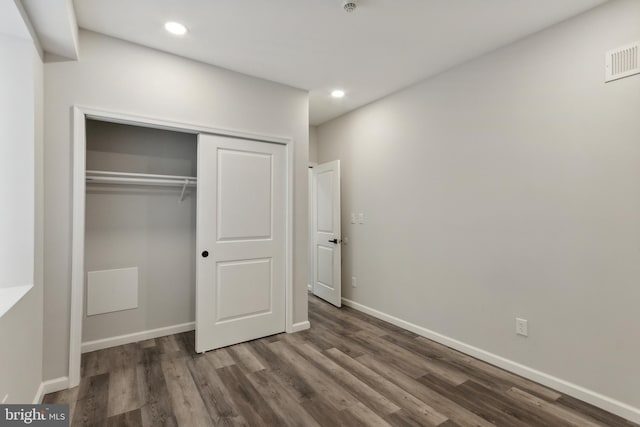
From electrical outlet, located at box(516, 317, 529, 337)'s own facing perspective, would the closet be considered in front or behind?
in front

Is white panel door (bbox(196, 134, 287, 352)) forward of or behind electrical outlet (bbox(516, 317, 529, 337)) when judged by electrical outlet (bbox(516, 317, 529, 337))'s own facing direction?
forward

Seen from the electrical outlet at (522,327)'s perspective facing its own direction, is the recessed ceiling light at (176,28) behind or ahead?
ahead

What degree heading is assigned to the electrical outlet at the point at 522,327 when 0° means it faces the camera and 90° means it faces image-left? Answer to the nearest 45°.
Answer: approximately 45°

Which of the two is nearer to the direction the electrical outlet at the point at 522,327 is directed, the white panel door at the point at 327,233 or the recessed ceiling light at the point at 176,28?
the recessed ceiling light

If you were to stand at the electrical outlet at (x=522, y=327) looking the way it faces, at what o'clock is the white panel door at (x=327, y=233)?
The white panel door is roughly at 2 o'clock from the electrical outlet.

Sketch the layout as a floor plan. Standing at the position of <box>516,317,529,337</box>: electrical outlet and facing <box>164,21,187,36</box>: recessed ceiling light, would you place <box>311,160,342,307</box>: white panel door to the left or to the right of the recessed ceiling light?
right

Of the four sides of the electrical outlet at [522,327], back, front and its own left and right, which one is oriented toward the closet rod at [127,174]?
front
